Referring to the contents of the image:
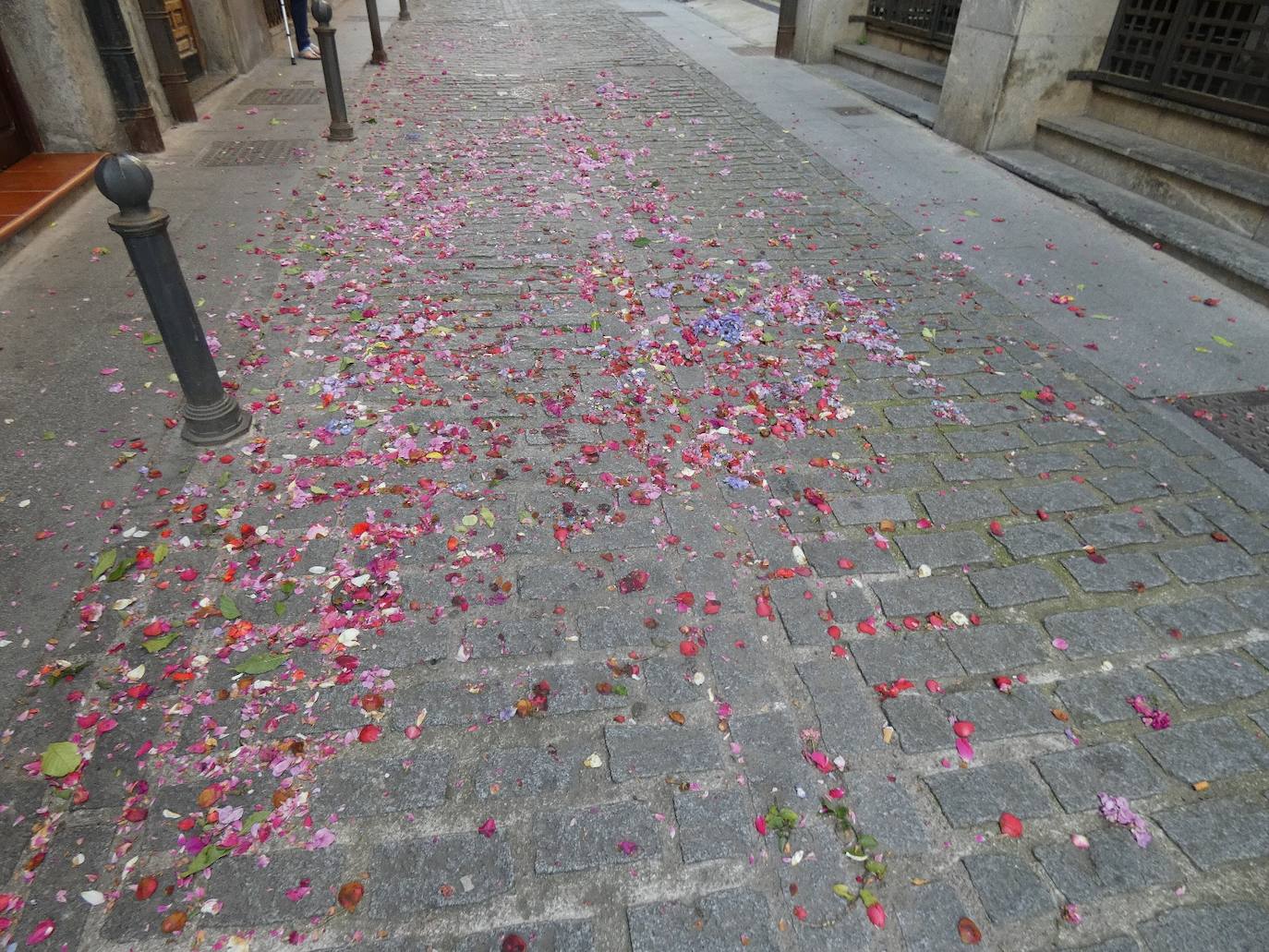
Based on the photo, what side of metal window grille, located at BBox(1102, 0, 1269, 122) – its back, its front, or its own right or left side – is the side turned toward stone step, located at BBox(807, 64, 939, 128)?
right

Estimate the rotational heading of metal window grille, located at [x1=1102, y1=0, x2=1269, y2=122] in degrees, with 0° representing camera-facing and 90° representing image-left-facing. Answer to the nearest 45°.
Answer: approximately 45°

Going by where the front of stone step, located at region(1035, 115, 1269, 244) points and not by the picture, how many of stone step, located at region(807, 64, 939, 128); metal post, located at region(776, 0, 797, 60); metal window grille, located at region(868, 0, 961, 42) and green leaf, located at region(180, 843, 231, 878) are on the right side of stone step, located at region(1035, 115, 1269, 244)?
3

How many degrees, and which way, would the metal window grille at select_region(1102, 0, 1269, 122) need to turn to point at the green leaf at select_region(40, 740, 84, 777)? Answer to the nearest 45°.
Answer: approximately 45° to its left

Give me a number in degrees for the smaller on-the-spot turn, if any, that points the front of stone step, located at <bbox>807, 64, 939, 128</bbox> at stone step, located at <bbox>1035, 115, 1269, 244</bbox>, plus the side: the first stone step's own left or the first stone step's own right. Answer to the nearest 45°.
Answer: approximately 90° to the first stone step's own left

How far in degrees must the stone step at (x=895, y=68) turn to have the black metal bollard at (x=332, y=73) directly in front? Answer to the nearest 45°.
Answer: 0° — it already faces it

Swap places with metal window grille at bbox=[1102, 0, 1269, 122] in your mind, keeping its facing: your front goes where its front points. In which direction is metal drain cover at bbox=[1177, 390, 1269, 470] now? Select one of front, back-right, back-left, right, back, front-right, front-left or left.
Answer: front-left
